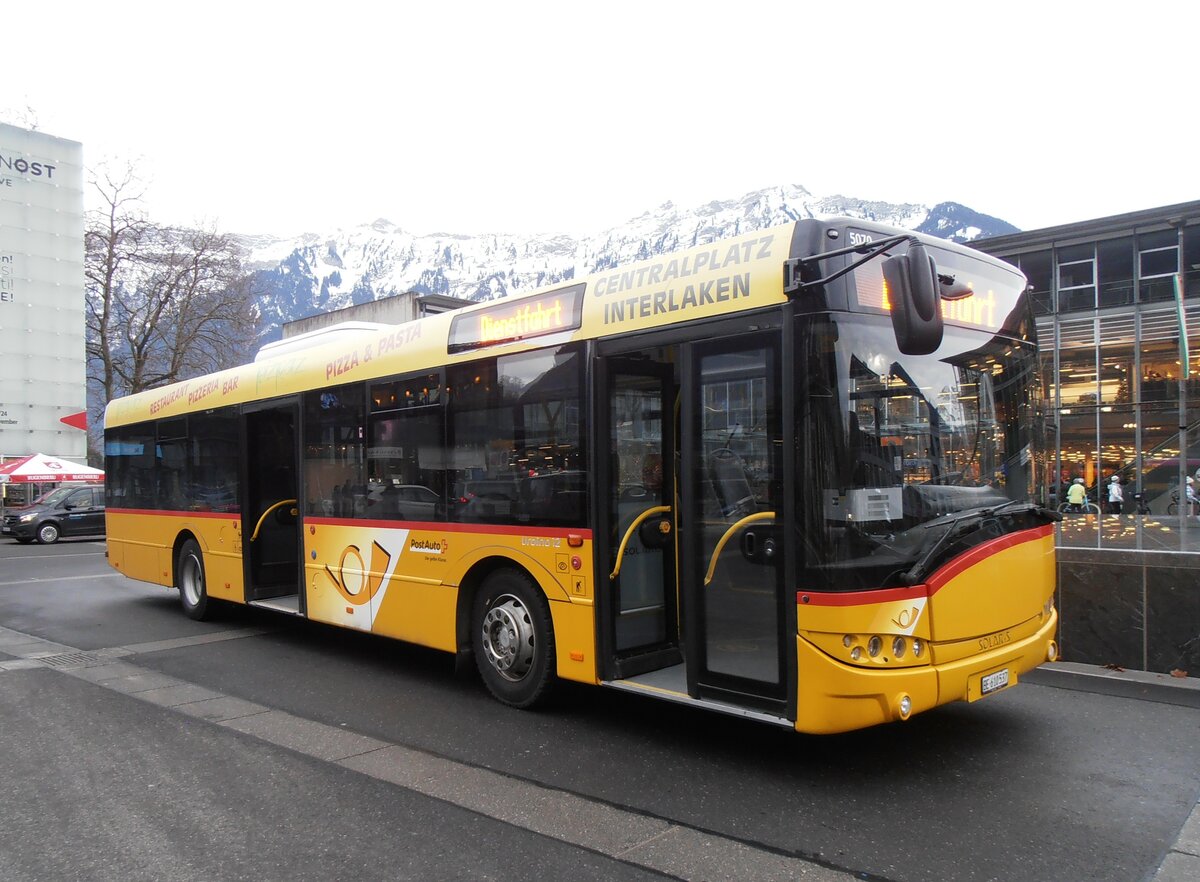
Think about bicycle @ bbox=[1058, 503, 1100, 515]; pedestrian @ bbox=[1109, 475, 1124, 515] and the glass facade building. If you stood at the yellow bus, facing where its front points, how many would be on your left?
3

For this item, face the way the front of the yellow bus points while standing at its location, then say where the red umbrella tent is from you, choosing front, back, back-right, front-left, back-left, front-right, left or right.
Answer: back

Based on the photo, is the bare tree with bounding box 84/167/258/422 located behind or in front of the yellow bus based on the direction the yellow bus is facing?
behind

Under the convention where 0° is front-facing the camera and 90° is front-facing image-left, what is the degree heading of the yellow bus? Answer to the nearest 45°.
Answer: approximately 315°

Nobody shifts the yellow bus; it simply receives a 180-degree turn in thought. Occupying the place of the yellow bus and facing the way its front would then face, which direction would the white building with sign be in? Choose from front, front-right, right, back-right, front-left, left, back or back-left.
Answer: front

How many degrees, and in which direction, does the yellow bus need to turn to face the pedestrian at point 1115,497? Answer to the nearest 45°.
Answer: approximately 90° to its left

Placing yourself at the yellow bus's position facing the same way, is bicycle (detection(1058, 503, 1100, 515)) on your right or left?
on your left

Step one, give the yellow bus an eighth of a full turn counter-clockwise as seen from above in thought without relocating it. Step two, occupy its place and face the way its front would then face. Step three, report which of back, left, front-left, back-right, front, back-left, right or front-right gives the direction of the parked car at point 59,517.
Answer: back-left
